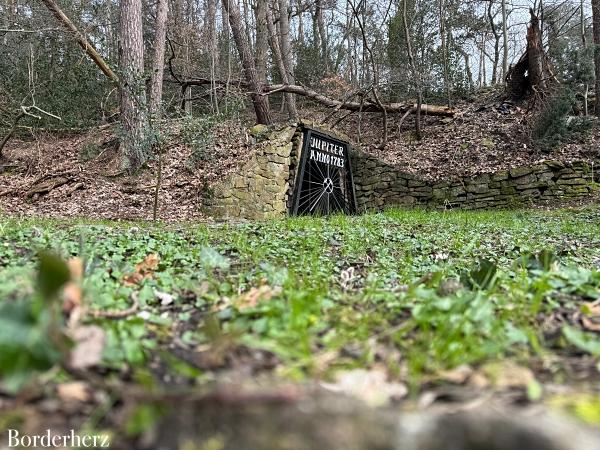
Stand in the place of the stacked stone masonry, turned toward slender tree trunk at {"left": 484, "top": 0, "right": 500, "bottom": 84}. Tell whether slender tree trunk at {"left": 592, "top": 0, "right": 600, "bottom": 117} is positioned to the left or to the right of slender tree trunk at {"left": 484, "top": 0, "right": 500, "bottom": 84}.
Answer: right

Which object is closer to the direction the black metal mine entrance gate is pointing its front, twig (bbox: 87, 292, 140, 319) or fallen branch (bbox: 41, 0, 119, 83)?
the twig

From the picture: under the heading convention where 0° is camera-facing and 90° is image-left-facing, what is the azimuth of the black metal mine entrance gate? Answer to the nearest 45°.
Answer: approximately 315°

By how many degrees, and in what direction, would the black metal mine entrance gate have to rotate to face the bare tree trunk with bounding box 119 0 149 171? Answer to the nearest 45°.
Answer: approximately 135° to its right

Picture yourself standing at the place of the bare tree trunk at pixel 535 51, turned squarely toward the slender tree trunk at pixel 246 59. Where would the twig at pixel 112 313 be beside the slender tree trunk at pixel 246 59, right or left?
left

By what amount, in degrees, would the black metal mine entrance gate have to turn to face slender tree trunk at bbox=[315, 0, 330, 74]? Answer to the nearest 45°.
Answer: approximately 135° to its left
